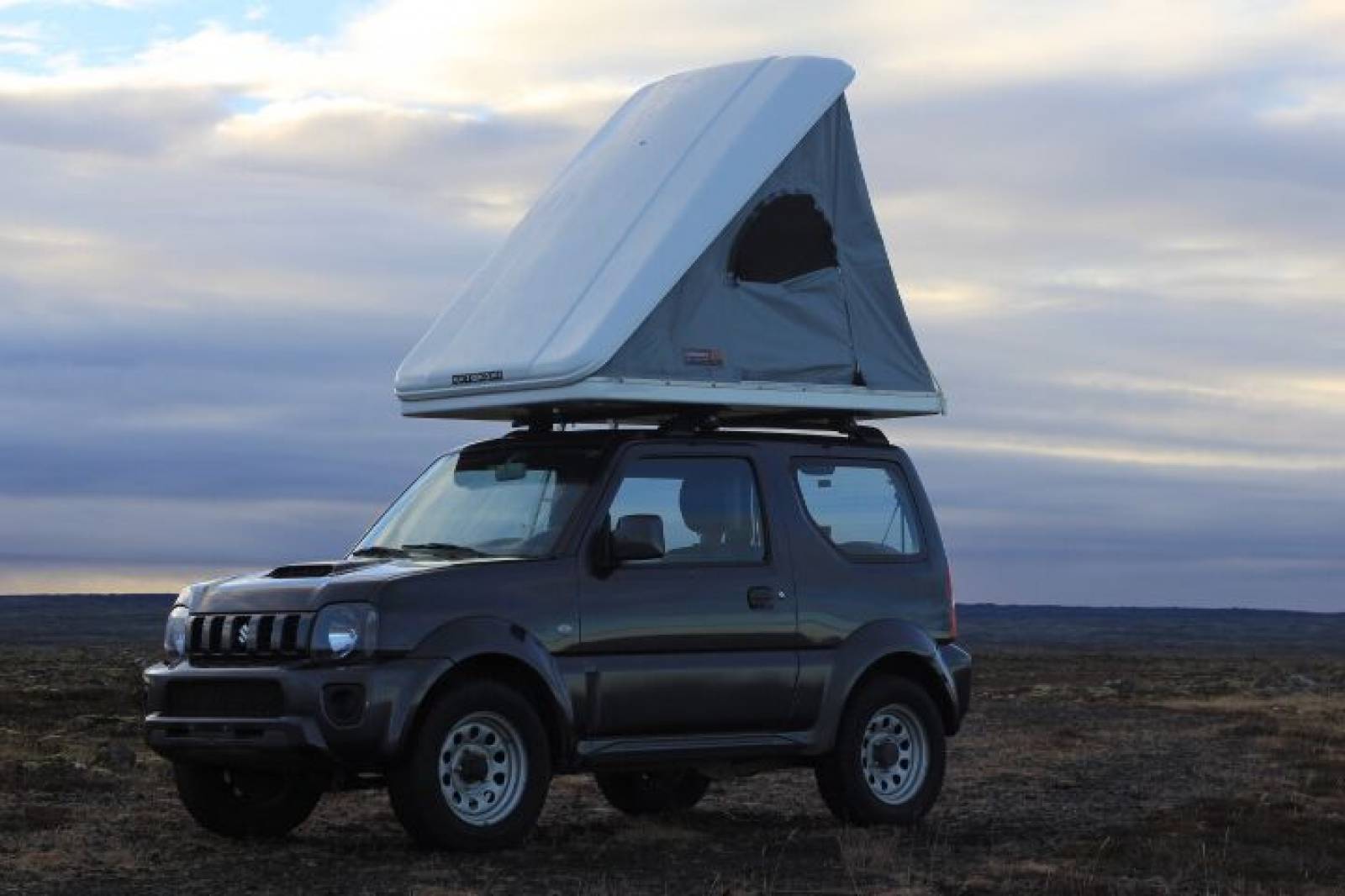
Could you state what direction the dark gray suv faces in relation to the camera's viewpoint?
facing the viewer and to the left of the viewer
